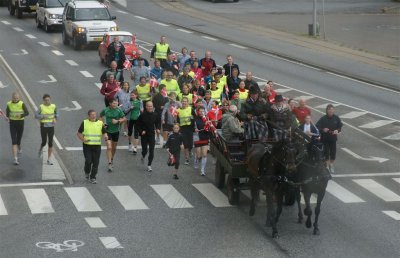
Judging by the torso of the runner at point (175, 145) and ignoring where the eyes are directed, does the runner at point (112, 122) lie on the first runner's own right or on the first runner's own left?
on the first runner's own right

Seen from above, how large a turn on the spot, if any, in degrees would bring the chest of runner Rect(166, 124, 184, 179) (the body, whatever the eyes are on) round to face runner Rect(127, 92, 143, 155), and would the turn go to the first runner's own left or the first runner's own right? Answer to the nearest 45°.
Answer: approximately 135° to the first runner's own right

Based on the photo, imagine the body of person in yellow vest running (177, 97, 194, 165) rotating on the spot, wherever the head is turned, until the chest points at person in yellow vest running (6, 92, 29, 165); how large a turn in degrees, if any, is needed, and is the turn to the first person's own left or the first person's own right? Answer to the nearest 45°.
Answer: approximately 90° to the first person's own right

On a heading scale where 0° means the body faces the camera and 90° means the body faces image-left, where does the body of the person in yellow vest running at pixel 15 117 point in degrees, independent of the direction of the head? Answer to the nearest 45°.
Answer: approximately 0°

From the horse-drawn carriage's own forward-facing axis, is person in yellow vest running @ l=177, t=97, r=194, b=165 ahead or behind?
behind

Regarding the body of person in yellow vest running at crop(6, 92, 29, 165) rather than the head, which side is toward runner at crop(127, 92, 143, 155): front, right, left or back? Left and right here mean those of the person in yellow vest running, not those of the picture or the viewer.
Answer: left

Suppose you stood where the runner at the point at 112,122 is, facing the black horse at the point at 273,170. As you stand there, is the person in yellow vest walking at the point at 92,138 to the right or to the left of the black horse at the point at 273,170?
right

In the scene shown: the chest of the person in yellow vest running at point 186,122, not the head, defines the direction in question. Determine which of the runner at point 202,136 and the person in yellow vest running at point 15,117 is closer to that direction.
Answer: the runner

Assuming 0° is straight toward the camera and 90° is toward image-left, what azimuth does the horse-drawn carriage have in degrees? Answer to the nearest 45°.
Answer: approximately 315°
